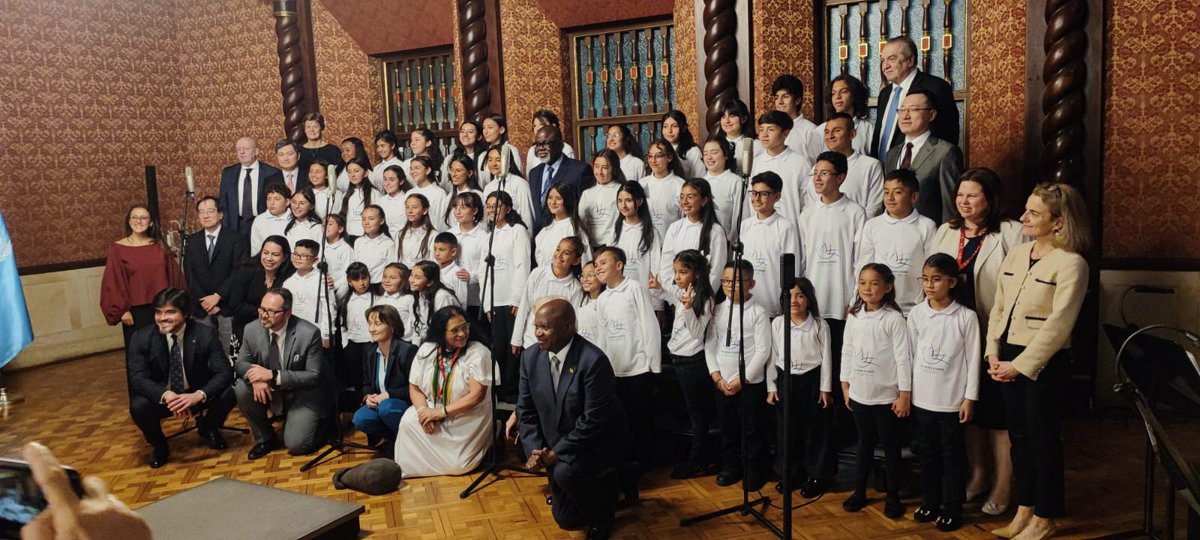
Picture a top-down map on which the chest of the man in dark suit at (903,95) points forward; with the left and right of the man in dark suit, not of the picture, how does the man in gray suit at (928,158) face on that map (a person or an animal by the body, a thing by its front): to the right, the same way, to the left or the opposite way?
the same way

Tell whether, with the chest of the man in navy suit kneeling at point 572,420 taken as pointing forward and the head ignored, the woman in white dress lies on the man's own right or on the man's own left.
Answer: on the man's own right

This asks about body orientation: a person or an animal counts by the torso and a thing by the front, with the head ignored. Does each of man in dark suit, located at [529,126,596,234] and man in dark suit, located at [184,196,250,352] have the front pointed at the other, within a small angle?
no

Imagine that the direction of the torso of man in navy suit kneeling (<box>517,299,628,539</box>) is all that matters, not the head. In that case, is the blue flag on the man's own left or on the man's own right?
on the man's own right

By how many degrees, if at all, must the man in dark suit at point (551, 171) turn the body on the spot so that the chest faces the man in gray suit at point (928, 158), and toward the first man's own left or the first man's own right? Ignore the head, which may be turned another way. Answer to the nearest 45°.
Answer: approximately 90° to the first man's own left

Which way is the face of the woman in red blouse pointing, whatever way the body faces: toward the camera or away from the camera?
toward the camera

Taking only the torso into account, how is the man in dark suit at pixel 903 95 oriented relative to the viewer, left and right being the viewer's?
facing the viewer and to the left of the viewer

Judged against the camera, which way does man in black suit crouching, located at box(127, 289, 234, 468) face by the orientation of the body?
toward the camera

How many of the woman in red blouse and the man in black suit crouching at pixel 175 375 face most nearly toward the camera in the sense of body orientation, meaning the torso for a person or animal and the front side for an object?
2

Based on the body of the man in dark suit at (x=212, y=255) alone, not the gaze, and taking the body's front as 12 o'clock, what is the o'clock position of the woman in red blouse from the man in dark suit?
The woman in red blouse is roughly at 3 o'clock from the man in dark suit.

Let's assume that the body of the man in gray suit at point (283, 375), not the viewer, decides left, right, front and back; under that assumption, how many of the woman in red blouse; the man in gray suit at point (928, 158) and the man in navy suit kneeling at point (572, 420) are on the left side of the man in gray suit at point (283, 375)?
2

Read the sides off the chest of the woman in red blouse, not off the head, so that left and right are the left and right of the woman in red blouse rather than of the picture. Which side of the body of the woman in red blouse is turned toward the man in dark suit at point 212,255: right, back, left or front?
left

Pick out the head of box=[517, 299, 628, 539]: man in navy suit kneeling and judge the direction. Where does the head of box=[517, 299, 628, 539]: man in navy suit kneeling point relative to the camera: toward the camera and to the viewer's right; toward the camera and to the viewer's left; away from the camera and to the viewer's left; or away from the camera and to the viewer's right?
toward the camera and to the viewer's left

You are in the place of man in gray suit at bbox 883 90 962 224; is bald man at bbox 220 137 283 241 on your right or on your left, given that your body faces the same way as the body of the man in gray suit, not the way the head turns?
on your right

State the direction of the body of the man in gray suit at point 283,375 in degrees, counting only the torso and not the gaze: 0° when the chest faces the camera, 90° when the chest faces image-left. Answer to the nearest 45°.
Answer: approximately 45°

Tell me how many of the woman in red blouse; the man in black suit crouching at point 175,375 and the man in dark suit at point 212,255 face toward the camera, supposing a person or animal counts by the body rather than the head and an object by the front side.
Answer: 3

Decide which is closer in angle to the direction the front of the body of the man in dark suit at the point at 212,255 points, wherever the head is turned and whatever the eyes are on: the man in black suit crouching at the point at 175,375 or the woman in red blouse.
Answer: the man in black suit crouching

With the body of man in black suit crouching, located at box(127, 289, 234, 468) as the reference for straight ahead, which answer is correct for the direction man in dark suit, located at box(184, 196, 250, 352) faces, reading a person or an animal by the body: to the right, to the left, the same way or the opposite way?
the same way

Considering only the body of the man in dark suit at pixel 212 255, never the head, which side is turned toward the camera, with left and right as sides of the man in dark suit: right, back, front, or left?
front

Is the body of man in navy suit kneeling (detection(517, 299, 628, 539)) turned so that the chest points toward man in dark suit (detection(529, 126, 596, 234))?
no

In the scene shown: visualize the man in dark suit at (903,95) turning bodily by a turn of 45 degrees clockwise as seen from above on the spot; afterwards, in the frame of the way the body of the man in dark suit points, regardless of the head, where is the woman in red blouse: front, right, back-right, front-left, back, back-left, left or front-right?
front

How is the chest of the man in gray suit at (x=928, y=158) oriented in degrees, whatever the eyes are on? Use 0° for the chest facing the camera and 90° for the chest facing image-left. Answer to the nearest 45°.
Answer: approximately 45°

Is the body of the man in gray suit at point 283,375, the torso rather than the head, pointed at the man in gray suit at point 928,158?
no

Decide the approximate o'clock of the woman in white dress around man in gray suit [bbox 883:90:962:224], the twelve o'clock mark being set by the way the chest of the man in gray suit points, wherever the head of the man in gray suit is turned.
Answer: The woman in white dress is roughly at 1 o'clock from the man in gray suit.
